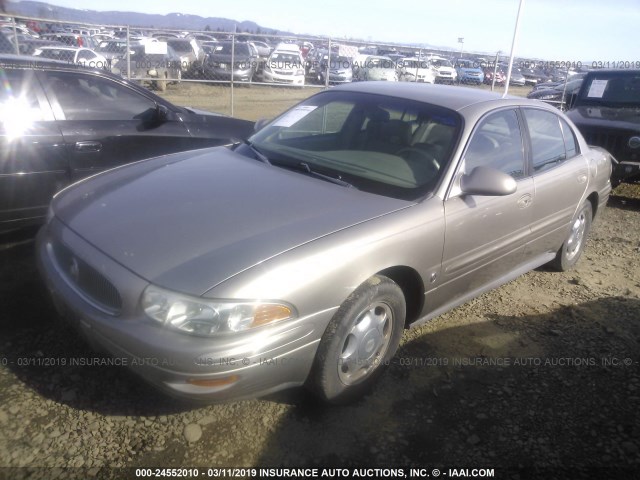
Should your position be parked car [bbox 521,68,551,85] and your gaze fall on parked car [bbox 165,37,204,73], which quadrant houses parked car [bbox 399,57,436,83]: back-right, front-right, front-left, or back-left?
front-left

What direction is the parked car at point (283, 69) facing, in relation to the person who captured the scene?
facing the viewer

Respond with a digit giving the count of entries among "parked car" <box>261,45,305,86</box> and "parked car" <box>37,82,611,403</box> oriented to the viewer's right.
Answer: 0

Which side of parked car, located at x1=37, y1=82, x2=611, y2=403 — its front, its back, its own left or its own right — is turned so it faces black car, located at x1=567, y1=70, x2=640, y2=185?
back

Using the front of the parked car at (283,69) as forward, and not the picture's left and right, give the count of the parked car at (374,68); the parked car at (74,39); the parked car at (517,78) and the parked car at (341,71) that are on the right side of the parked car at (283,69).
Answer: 1

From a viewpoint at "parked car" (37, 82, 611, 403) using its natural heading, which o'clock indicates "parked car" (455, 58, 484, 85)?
"parked car" (455, 58, 484, 85) is roughly at 5 o'clock from "parked car" (37, 82, 611, 403).

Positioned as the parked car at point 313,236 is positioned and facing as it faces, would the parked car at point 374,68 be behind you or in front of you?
behind

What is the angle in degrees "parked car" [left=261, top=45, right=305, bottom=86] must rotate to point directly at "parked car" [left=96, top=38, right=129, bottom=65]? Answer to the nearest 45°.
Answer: approximately 90° to its right

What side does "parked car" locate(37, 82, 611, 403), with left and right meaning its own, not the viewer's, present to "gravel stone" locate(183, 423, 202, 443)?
front

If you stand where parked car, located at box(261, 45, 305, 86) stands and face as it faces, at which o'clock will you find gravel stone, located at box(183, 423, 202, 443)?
The gravel stone is roughly at 12 o'clock from the parked car.

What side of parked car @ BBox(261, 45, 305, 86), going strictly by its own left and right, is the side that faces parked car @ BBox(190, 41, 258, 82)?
right

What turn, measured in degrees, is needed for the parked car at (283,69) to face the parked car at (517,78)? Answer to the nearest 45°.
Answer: approximately 135° to its left

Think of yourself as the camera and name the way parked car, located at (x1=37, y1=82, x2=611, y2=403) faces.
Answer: facing the viewer and to the left of the viewer
